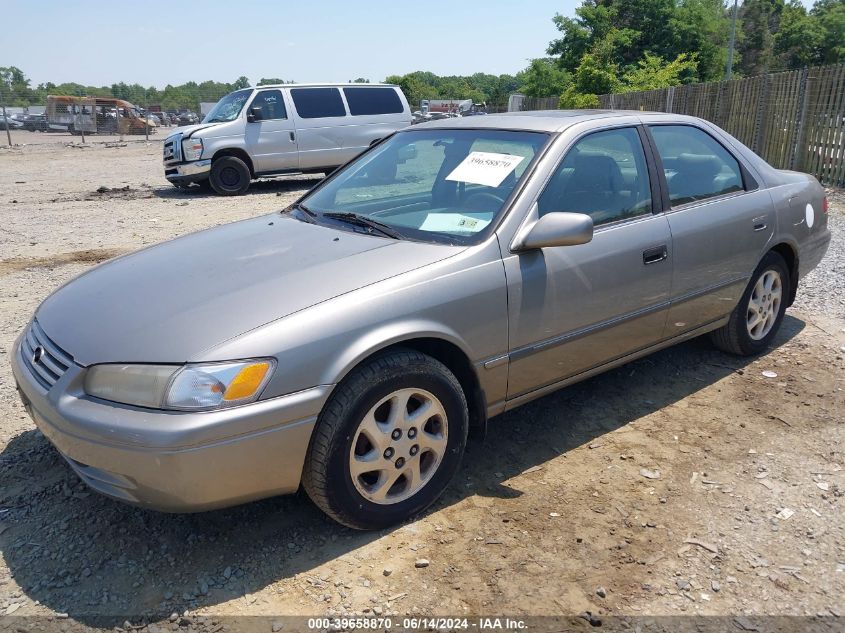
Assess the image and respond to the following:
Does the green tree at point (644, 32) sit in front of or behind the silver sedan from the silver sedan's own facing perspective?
behind

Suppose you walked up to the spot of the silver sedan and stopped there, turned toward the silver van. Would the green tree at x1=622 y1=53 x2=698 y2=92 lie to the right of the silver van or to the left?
right

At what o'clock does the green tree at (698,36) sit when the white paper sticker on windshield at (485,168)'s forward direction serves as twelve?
The green tree is roughly at 5 o'clock from the white paper sticker on windshield.

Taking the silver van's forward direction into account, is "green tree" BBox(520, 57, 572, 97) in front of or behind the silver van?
behind

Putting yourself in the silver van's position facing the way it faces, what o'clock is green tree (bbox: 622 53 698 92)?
The green tree is roughly at 6 o'clock from the silver van.

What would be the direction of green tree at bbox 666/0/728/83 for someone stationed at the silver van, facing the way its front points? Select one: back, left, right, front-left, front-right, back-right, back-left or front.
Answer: back

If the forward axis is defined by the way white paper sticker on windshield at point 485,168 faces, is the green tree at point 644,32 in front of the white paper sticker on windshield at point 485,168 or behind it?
behind

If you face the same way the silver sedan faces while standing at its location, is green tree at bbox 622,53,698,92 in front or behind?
behind

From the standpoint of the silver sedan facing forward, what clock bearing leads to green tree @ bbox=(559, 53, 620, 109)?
The green tree is roughly at 5 o'clock from the silver sedan.

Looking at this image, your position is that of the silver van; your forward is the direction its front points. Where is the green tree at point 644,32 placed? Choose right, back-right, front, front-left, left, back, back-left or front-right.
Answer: back

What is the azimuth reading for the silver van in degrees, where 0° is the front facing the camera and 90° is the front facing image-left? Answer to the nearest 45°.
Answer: approximately 45°

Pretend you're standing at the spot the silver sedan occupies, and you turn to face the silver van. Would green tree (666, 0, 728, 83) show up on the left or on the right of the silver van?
right
